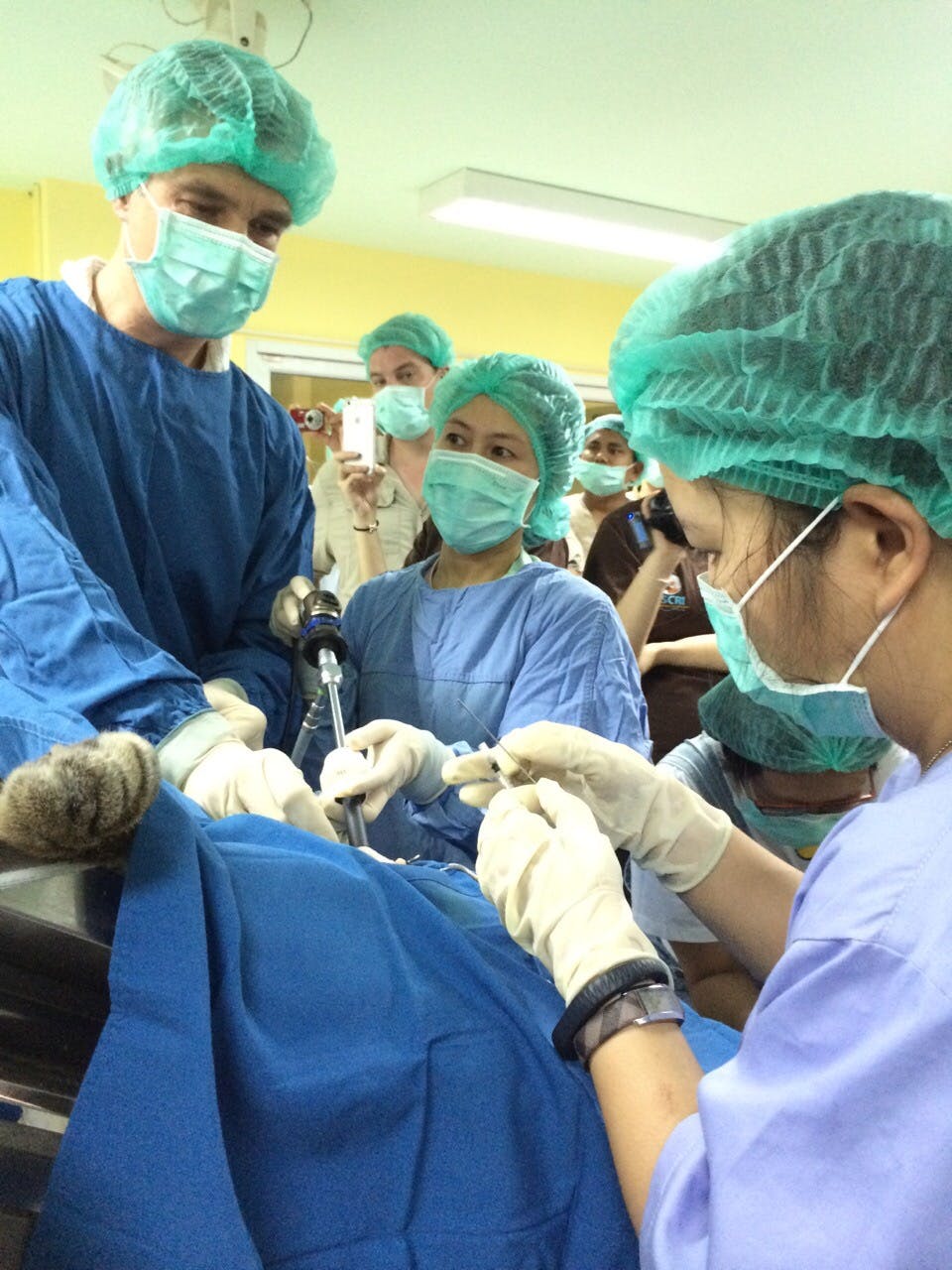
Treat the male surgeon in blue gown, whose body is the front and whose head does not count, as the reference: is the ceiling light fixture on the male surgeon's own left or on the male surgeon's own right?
on the male surgeon's own left

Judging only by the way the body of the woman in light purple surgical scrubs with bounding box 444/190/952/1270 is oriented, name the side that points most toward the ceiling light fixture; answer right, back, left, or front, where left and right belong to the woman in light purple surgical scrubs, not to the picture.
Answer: right

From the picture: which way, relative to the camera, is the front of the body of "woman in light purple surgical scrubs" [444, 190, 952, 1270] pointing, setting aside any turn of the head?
to the viewer's left

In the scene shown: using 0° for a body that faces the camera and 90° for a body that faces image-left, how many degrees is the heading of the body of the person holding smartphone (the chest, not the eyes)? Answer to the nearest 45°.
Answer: approximately 0°

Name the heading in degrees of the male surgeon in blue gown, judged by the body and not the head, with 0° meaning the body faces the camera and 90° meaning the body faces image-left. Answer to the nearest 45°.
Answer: approximately 315°

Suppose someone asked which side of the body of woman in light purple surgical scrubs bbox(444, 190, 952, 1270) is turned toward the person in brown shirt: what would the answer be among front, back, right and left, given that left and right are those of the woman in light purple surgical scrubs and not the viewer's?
right
